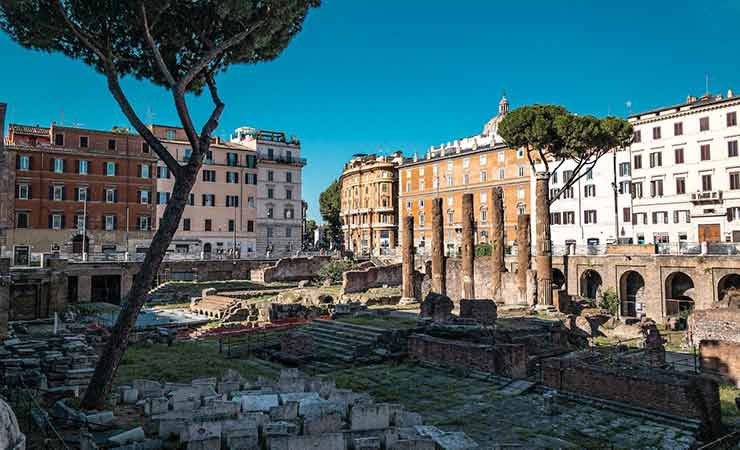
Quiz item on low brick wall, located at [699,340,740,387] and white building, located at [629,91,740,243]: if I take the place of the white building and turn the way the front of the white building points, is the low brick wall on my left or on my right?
on my left

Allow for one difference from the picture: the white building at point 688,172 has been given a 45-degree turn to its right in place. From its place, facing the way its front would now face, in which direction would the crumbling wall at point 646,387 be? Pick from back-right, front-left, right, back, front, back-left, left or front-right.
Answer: left

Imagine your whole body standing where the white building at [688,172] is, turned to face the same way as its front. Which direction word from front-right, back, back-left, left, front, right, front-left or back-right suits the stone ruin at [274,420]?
front-left

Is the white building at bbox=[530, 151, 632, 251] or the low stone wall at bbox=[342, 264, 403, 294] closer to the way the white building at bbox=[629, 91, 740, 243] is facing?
the low stone wall

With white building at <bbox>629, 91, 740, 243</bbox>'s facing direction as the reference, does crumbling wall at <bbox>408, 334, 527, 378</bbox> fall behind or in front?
in front

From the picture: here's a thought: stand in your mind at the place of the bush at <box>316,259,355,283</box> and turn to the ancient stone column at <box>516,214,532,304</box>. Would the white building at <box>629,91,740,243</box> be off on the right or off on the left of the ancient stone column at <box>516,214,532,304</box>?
left

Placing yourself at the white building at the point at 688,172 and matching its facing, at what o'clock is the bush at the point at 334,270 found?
The bush is roughly at 1 o'clock from the white building.

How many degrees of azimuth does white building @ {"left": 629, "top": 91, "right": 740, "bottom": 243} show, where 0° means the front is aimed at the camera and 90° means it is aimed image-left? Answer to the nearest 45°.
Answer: approximately 45°

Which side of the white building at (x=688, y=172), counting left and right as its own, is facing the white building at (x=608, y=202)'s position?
right

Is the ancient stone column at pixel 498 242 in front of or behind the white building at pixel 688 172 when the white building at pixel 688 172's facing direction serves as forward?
in front

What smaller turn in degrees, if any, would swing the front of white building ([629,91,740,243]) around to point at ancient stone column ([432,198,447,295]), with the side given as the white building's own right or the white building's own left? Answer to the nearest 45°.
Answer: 0° — it already faces it

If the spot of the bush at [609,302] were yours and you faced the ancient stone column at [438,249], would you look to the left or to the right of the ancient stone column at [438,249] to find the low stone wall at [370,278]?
right

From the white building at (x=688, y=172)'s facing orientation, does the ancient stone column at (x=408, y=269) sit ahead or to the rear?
ahead
